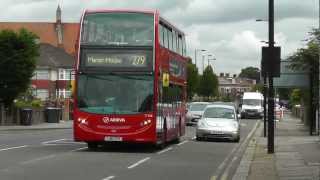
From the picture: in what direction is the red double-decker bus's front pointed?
toward the camera
